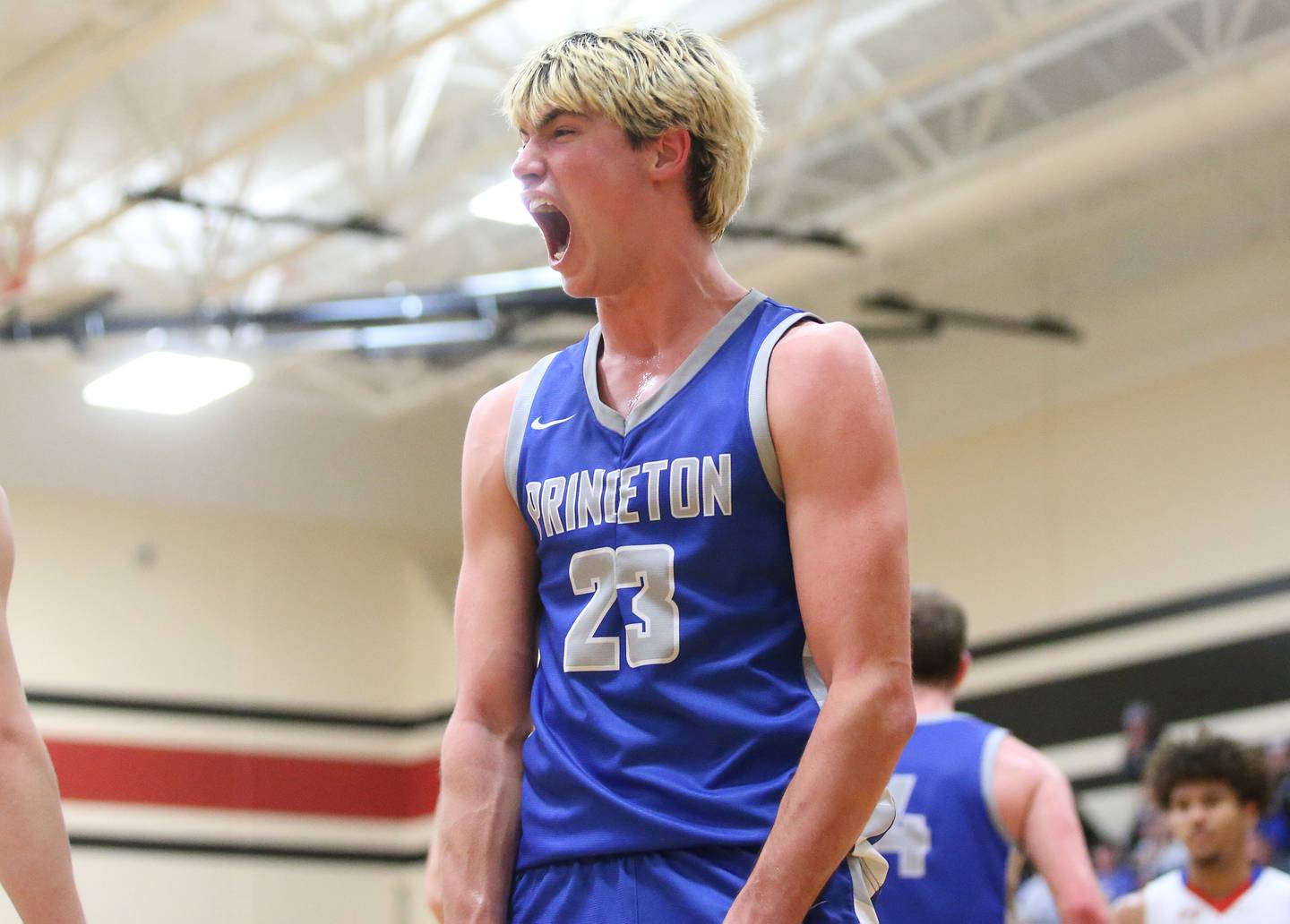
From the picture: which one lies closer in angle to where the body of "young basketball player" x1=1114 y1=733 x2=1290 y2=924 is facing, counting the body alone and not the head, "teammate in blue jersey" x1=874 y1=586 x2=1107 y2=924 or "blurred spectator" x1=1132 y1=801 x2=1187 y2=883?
the teammate in blue jersey

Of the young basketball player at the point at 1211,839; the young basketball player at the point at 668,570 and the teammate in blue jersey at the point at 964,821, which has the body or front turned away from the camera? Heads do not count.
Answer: the teammate in blue jersey

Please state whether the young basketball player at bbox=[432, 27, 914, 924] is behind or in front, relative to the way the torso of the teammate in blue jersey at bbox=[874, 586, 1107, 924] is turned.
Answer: behind

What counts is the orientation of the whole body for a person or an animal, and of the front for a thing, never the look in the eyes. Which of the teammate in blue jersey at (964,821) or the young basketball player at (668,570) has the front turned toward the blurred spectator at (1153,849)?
the teammate in blue jersey

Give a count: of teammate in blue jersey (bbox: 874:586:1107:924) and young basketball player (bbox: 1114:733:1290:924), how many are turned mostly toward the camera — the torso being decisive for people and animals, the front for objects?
1

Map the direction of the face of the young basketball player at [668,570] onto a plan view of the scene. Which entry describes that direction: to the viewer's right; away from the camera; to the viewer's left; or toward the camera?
to the viewer's left

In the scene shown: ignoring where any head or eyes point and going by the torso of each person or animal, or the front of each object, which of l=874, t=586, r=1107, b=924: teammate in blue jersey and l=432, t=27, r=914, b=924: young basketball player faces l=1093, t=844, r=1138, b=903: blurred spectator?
the teammate in blue jersey

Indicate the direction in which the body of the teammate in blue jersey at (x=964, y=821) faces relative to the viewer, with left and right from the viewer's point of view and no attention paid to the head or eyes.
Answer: facing away from the viewer

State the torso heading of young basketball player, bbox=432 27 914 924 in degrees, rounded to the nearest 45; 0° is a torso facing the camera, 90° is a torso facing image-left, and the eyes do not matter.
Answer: approximately 45°

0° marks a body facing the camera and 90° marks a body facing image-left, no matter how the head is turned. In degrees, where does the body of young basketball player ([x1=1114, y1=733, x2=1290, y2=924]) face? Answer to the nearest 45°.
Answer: approximately 0°

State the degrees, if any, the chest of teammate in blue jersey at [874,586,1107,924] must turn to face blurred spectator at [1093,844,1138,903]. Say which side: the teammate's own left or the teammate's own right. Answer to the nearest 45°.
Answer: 0° — they already face them

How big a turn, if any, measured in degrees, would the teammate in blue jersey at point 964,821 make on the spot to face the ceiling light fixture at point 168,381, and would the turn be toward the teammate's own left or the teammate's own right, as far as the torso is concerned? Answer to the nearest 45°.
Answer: approximately 45° to the teammate's own left

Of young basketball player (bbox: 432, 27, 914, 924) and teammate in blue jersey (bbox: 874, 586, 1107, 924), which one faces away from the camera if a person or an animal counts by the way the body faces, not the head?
the teammate in blue jersey

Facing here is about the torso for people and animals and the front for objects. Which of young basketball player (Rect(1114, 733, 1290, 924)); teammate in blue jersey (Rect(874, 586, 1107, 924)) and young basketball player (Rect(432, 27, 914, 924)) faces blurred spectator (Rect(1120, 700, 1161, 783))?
the teammate in blue jersey

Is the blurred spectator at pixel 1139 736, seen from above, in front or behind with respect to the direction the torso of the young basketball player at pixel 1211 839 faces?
behind

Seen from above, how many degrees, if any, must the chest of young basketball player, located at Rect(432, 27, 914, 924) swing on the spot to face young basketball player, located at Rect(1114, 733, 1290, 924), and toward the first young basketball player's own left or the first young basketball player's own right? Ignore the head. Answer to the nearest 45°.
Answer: approximately 180°

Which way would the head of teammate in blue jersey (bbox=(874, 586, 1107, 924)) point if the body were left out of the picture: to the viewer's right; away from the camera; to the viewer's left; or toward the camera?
away from the camera
